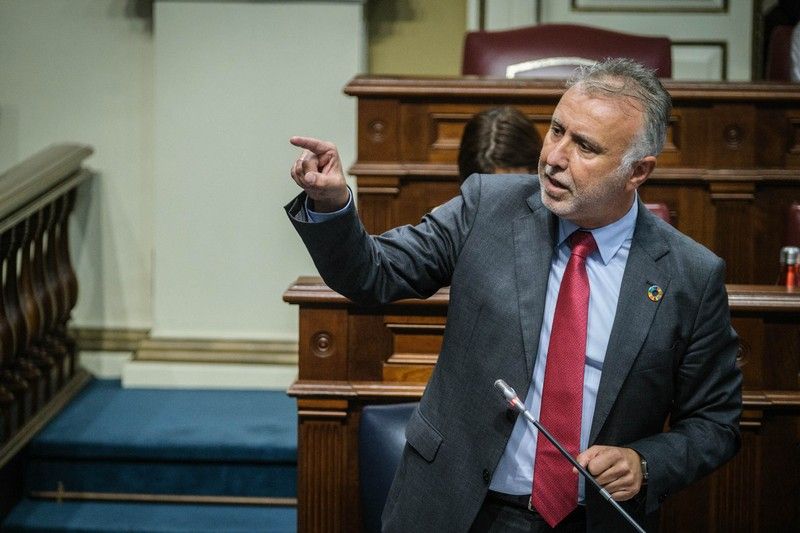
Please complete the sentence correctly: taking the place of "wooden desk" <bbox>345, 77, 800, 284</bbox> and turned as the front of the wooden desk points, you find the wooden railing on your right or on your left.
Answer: on your right

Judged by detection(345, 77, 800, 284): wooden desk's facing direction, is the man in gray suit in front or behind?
in front

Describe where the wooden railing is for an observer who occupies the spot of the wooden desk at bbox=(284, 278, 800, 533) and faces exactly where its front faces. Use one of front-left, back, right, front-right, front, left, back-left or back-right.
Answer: back-right

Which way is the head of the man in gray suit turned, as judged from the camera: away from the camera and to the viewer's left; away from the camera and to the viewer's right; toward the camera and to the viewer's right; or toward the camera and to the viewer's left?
toward the camera and to the viewer's left

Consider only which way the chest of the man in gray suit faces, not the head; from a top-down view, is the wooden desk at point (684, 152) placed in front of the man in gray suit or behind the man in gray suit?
behind

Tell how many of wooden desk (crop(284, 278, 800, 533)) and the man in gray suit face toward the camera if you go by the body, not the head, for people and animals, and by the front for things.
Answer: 2
